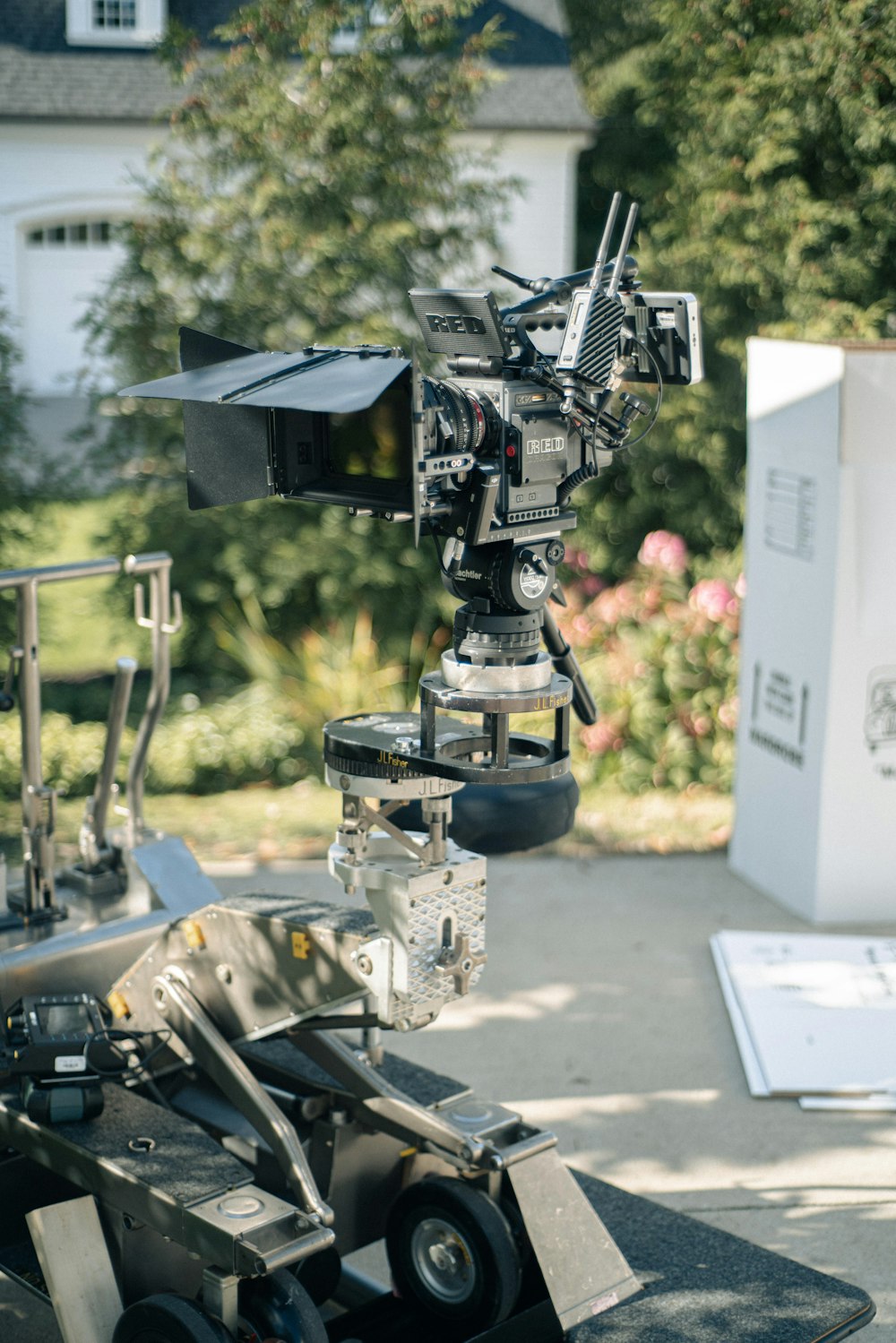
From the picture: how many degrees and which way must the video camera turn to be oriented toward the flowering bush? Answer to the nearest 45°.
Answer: approximately 135° to its right

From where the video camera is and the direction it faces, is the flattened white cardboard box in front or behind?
behind

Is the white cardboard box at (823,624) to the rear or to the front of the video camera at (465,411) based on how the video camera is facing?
to the rear

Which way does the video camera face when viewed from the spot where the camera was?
facing the viewer and to the left of the viewer
